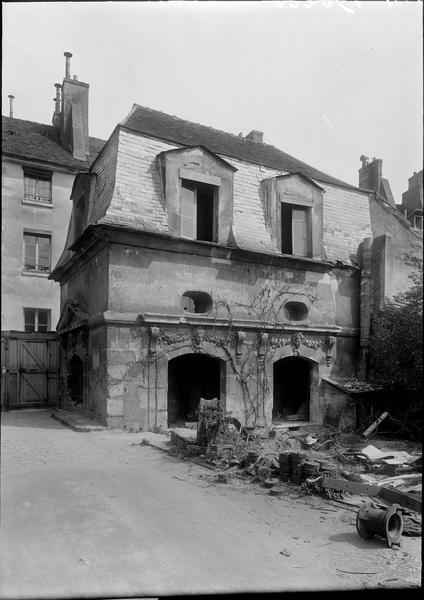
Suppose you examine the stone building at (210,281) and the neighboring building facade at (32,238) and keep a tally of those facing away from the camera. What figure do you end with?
0

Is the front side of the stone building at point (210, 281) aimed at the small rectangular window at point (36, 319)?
no

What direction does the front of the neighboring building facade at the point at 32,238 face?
toward the camera

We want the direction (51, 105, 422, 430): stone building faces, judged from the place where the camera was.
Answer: facing the viewer and to the right of the viewer

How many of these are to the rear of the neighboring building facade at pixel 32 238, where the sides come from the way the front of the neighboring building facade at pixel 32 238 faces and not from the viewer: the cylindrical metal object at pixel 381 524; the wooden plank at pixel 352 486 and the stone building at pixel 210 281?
0

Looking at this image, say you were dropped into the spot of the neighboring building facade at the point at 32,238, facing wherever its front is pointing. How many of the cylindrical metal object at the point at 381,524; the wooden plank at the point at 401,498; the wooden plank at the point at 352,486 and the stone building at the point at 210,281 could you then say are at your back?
0

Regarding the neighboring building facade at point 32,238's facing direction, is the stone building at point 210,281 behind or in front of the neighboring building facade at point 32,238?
in front

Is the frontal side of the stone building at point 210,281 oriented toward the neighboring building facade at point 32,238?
no

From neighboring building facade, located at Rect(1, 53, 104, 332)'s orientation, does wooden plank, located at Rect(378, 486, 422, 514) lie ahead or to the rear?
ahead
